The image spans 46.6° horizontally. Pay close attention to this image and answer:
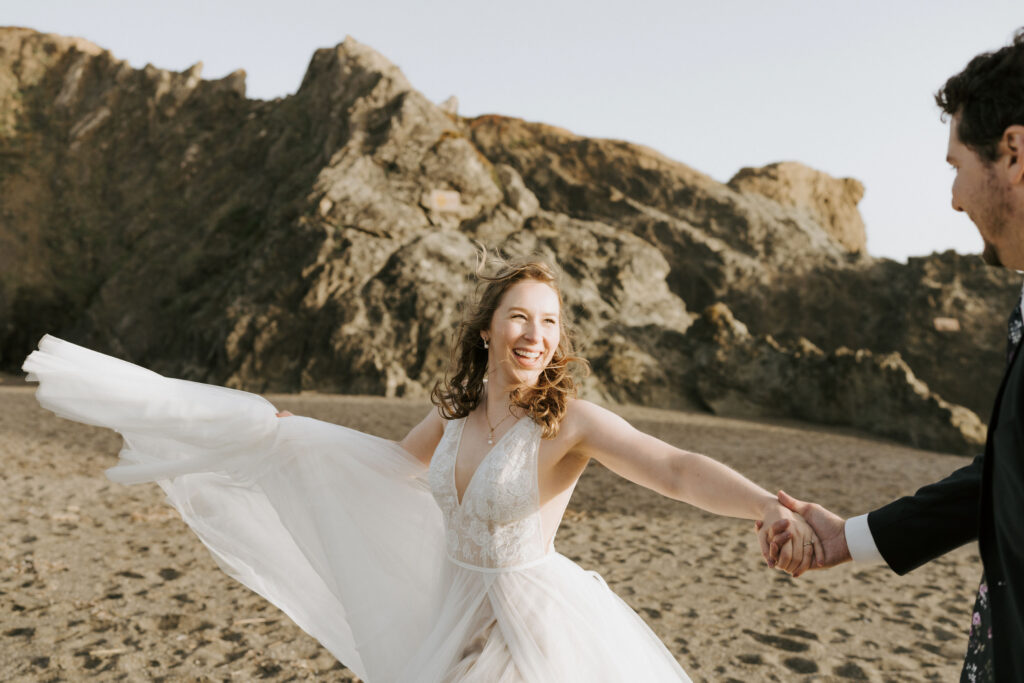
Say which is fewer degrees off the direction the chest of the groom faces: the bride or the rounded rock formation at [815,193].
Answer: the bride

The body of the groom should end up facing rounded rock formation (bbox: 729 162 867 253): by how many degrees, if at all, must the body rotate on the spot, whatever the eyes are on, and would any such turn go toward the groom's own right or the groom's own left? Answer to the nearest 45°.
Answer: approximately 90° to the groom's own right

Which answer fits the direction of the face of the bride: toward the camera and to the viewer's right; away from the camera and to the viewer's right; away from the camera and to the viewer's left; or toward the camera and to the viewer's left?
toward the camera and to the viewer's right

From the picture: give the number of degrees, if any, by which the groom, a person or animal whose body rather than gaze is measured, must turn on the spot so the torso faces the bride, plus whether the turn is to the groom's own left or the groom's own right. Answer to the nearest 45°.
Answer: approximately 45° to the groom's own right

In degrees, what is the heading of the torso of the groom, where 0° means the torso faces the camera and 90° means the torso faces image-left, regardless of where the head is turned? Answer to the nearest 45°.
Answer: approximately 90°
